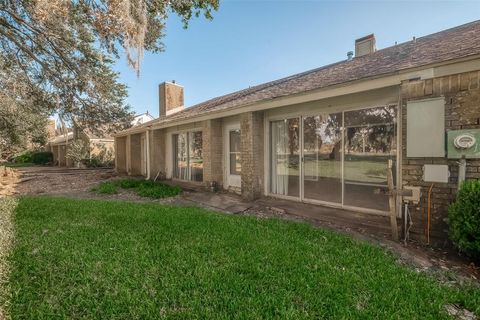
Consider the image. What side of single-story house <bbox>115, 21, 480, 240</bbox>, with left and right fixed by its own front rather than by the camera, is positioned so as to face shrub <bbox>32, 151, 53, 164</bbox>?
right

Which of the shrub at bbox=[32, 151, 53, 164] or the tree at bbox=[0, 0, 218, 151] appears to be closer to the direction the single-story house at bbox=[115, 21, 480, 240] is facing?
the tree

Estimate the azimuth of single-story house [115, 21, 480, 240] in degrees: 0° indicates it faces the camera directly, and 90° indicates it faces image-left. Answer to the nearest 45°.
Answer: approximately 45°

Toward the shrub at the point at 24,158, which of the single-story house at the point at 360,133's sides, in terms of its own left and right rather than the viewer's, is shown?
right

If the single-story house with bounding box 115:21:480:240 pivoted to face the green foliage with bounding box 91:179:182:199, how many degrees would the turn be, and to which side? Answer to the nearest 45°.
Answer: approximately 45° to its right

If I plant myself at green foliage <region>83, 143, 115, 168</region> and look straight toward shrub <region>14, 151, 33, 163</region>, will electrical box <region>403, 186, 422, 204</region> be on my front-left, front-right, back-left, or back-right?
back-left

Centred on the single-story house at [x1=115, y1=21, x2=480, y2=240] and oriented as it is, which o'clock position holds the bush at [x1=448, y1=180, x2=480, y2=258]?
The bush is roughly at 10 o'clock from the single-story house.

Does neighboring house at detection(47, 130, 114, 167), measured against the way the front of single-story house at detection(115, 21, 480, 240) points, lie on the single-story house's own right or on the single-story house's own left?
on the single-story house's own right

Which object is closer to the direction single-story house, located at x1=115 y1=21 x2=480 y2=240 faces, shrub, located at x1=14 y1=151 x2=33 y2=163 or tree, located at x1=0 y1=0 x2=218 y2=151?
the tree
